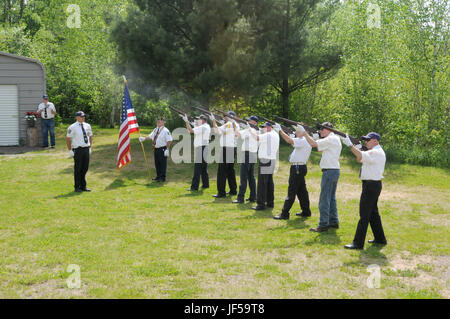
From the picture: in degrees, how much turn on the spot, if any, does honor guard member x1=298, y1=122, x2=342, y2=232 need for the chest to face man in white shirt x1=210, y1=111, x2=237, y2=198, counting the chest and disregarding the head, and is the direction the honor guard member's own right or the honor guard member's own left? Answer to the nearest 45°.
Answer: approximately 45° to the honor guard member's own right

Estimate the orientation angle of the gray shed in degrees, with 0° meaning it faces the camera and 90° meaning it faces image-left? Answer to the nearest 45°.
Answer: approximately 0°

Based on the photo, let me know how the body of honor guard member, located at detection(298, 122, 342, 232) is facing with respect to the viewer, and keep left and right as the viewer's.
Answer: facing to the left of the viewer

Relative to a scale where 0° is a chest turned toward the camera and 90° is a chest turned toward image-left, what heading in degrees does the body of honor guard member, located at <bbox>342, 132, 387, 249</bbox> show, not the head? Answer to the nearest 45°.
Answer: approximately 90°

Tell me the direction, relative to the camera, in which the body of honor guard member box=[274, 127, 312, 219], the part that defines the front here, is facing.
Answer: to the viewer's left

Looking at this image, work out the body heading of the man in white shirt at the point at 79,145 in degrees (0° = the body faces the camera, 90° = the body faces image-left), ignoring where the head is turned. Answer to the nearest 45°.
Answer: approximately 315°

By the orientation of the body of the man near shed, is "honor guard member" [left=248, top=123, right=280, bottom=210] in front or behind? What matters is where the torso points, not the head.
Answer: in front

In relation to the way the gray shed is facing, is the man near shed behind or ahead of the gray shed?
ahead

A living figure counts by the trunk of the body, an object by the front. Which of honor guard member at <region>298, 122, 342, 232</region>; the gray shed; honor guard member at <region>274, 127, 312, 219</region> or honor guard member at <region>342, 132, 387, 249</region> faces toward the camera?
the gray shed

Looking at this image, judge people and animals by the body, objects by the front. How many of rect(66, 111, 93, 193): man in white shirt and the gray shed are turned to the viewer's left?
0
